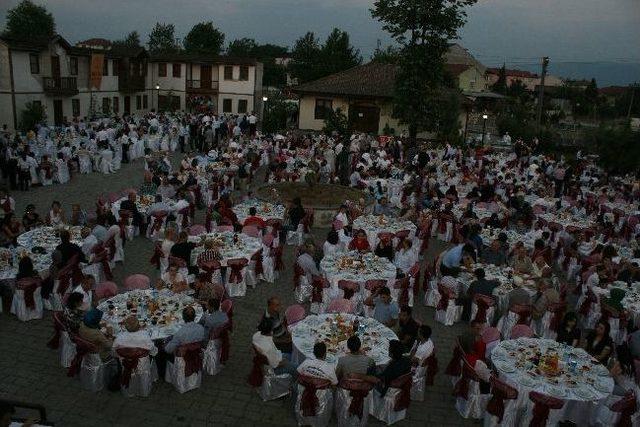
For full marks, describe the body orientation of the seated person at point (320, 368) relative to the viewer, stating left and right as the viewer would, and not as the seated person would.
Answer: facing away from the viewer

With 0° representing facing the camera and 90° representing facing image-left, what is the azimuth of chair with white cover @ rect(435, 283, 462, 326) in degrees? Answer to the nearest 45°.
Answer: approximately 225°

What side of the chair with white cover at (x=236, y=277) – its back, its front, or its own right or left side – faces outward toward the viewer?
back

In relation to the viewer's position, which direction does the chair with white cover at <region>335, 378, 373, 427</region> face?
facing away from the viewer

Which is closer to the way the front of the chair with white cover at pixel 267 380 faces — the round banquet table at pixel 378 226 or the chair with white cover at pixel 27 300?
the round banquet table

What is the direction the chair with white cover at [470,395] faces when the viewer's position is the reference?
facing away from the viewer and to the right of the viewer

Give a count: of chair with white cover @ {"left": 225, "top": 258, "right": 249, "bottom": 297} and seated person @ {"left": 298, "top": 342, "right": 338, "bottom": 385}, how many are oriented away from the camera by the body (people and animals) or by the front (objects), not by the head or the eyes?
2

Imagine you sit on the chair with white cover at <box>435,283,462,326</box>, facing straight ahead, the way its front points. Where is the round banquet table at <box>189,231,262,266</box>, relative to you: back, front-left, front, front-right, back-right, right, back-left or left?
back-left

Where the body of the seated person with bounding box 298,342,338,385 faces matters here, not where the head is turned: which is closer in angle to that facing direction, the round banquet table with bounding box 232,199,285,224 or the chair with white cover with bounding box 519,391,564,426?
the round banquet table

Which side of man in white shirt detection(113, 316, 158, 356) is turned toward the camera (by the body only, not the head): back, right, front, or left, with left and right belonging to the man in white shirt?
back

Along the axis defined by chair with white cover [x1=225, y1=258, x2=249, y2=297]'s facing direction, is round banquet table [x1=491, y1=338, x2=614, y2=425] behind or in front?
behind

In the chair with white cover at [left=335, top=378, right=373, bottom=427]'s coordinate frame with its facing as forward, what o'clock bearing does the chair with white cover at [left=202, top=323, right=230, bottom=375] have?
the chair with white cover at [left=202, top=323, right=230, bottom=375] is roughly at 10 o'clock from the chair with white cover at [left=335, top=378, right=373, bottom=427].

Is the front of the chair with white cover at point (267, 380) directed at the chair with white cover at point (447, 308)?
yes

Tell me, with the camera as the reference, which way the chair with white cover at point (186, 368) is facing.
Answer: facing away from the viewer and to the left of the viewer

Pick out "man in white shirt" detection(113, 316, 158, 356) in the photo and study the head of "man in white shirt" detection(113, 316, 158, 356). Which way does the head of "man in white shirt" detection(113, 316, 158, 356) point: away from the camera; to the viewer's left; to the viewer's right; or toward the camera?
away from the camera
